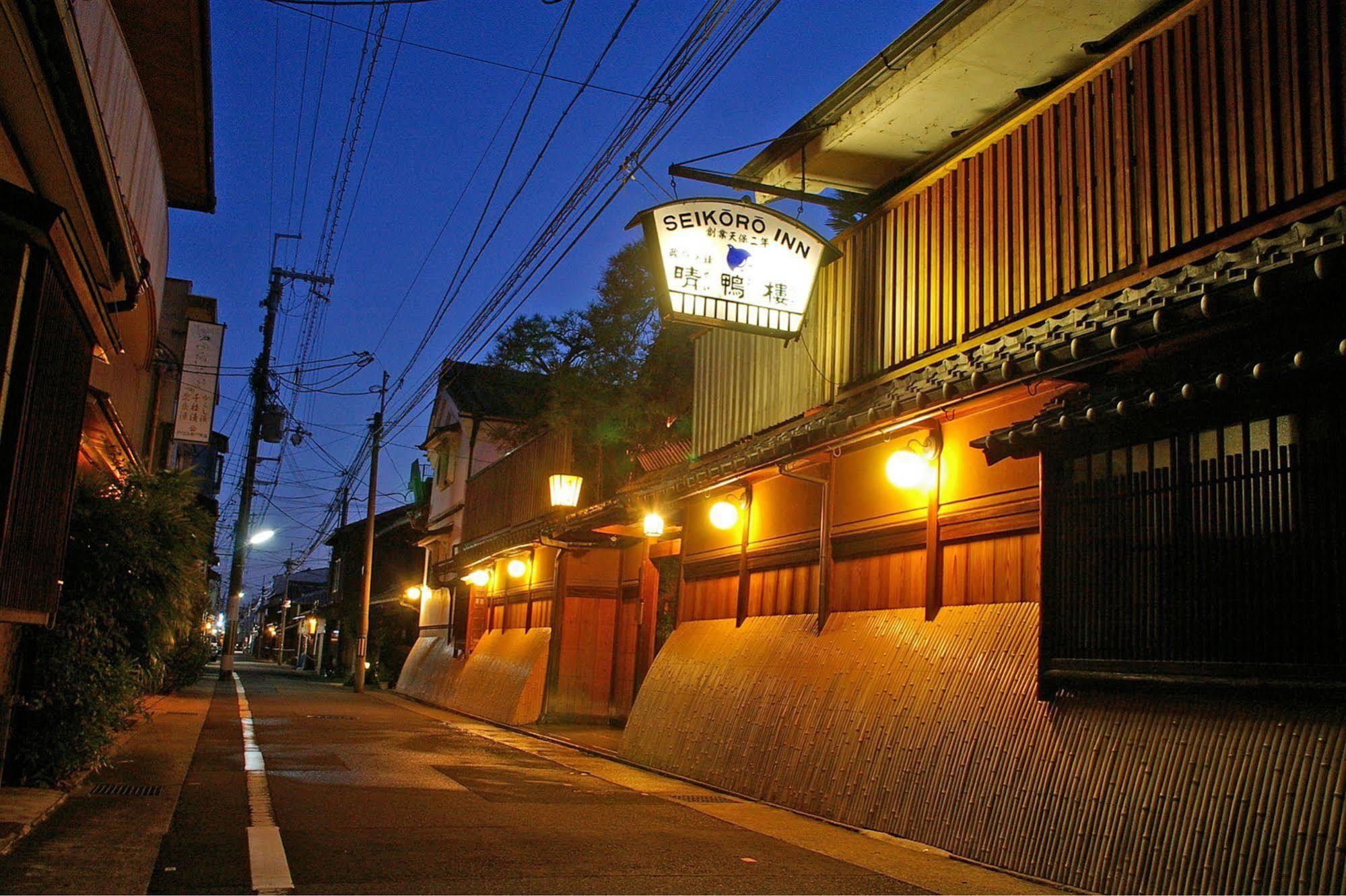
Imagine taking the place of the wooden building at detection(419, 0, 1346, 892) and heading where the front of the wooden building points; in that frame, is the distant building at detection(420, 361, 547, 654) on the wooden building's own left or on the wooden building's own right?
on the wooden building's own right

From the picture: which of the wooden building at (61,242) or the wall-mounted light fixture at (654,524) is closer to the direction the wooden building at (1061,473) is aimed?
the wooden building

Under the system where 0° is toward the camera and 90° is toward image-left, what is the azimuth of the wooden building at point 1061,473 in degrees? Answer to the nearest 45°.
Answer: approximately 45°

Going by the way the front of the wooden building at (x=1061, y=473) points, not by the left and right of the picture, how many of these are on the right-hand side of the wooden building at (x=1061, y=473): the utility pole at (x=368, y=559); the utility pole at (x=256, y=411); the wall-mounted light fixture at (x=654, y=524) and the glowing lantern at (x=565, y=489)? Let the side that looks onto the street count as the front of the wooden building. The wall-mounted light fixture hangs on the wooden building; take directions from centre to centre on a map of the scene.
4

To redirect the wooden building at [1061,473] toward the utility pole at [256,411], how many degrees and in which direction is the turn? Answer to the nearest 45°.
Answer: approximately 90° to its right

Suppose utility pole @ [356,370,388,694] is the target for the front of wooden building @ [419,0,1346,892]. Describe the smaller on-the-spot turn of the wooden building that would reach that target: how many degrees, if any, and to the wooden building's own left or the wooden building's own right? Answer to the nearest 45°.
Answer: approximately 90° to the wooden building's own right

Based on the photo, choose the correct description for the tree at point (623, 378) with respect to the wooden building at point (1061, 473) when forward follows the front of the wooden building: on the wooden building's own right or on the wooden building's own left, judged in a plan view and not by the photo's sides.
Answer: on the wooden building's own right

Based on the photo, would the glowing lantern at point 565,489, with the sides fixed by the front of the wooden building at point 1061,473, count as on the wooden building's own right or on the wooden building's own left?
on the wooden building's own right
